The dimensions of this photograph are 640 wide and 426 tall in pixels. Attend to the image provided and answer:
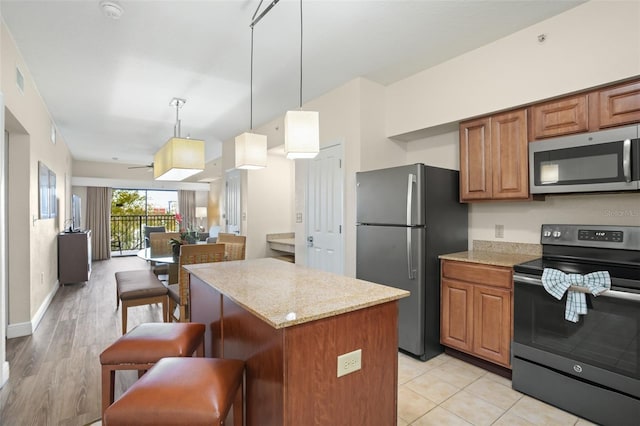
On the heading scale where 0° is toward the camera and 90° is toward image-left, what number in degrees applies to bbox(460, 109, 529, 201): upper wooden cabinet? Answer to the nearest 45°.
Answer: approximately 45°

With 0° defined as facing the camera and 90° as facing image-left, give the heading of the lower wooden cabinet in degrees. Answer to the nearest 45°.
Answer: approximately 45°

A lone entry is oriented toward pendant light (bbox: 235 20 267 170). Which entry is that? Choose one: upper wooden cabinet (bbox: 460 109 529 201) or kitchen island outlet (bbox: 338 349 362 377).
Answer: the upper wooden cabinet

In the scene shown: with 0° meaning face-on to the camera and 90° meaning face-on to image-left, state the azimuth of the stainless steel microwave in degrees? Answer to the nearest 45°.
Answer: approximately 45°

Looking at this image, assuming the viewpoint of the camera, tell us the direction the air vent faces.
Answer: facing to the right of the viewer

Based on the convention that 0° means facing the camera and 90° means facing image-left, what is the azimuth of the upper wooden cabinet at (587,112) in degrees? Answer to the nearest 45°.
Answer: approximately 45°

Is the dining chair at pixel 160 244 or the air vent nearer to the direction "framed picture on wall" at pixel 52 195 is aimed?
the dining chair

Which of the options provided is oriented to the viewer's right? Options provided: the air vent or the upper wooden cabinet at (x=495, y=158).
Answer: the air vent

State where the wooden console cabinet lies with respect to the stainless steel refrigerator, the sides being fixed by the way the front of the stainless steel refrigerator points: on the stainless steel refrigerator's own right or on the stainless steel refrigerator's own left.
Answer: on the stainless steel refrigerator's own right

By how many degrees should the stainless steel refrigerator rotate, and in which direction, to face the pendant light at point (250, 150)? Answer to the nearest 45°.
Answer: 0° — it already faces it

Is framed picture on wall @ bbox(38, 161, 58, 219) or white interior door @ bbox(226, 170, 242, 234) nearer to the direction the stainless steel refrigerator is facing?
the framed picture on wall

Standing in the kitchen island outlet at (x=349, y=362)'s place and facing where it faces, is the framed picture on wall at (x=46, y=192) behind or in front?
behind
